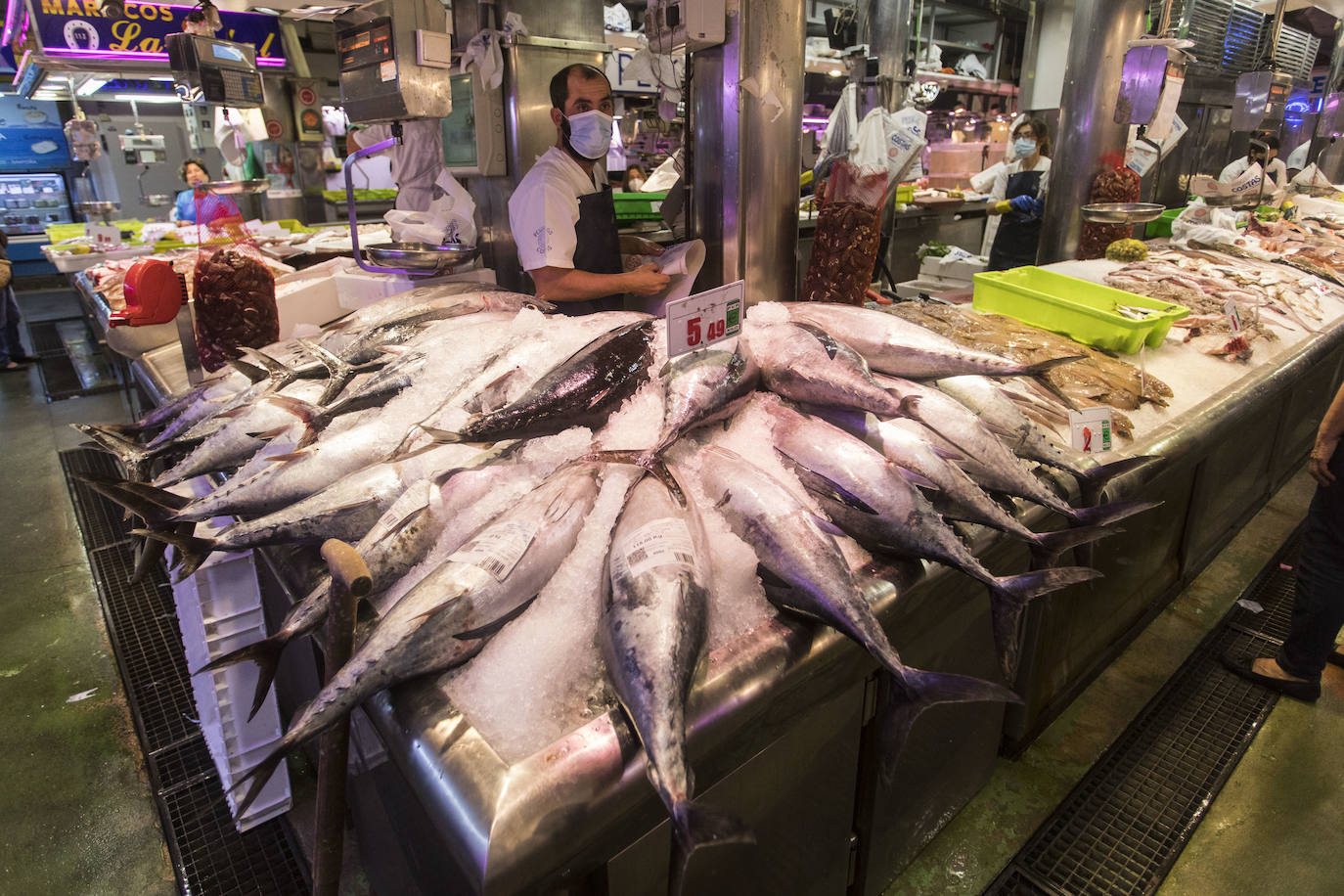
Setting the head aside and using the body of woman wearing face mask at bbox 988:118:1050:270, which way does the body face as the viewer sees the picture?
toward the camera

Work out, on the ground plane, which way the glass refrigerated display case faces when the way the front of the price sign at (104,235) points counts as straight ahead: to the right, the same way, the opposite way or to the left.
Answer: the same way

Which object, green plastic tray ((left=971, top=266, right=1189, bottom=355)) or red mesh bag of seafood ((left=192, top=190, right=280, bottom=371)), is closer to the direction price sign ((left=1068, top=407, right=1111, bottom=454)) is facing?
the red mesh bag of seafood

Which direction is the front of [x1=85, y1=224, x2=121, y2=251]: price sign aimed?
toward the camera

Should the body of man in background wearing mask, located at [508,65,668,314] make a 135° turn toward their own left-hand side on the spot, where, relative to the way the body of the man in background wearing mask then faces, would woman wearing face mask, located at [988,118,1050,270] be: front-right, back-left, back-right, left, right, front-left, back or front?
front-right

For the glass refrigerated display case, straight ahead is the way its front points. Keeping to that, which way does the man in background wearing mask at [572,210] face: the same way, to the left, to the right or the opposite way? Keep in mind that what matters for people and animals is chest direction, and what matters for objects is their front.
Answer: the same way

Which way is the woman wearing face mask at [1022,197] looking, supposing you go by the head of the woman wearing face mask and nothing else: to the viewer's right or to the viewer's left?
to the viewer's left

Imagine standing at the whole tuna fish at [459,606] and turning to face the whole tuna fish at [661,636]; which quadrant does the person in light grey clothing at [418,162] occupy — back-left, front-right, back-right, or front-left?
back-left

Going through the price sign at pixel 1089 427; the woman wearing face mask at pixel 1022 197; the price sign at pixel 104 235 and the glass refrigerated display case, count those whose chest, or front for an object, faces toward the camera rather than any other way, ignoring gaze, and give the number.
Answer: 4

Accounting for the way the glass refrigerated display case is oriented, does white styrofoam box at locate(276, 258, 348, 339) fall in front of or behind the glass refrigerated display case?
in front

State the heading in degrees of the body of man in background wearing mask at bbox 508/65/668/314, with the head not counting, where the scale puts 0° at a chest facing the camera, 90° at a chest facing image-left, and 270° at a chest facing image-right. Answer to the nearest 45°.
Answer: approximately 315°

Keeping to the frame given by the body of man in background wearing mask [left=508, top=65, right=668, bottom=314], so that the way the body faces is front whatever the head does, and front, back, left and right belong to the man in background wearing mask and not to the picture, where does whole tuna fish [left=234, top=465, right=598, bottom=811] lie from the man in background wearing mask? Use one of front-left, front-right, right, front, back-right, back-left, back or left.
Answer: front-right

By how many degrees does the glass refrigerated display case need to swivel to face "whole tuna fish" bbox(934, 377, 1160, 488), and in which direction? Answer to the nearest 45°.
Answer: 0° — it already faces it

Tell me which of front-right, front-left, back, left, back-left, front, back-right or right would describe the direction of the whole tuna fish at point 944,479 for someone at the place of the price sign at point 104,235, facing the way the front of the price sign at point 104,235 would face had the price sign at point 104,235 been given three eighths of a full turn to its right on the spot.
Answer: back-left
